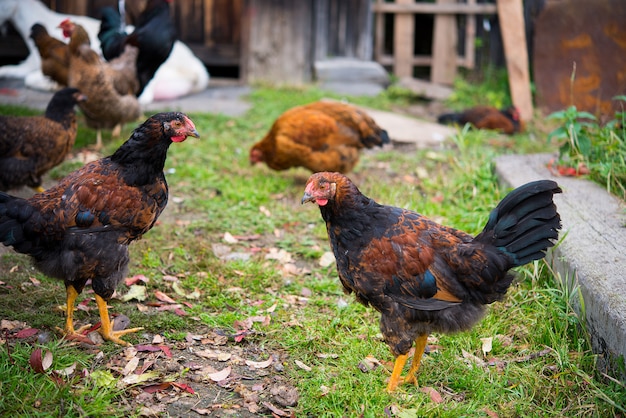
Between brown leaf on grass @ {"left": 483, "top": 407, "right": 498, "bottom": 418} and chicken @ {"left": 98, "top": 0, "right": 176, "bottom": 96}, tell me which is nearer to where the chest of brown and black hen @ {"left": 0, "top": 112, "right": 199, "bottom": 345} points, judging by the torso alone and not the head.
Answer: the brown leaf on grass

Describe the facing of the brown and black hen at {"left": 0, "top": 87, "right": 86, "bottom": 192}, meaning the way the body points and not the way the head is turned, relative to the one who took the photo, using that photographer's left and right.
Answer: facing to the right of the viewer

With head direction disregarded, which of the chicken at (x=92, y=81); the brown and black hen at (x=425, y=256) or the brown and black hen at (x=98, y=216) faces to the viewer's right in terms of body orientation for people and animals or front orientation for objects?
the brown and black hen at (x=98, y=216)

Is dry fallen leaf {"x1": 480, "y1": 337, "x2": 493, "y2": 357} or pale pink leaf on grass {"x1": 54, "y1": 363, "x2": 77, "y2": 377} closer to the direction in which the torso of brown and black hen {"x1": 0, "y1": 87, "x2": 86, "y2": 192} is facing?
the dry fallen leaf

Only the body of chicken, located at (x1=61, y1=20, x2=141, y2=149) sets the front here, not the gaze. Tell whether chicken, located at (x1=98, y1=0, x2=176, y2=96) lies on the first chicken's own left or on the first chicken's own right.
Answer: on the first chicken's own right

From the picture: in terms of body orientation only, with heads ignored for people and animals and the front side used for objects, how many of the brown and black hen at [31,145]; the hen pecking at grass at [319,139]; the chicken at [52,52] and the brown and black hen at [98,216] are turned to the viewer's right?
2

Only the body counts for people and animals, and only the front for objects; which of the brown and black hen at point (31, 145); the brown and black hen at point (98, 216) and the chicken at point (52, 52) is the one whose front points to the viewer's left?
the chicken

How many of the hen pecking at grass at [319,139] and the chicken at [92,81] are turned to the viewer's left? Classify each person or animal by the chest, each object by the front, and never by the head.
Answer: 2
